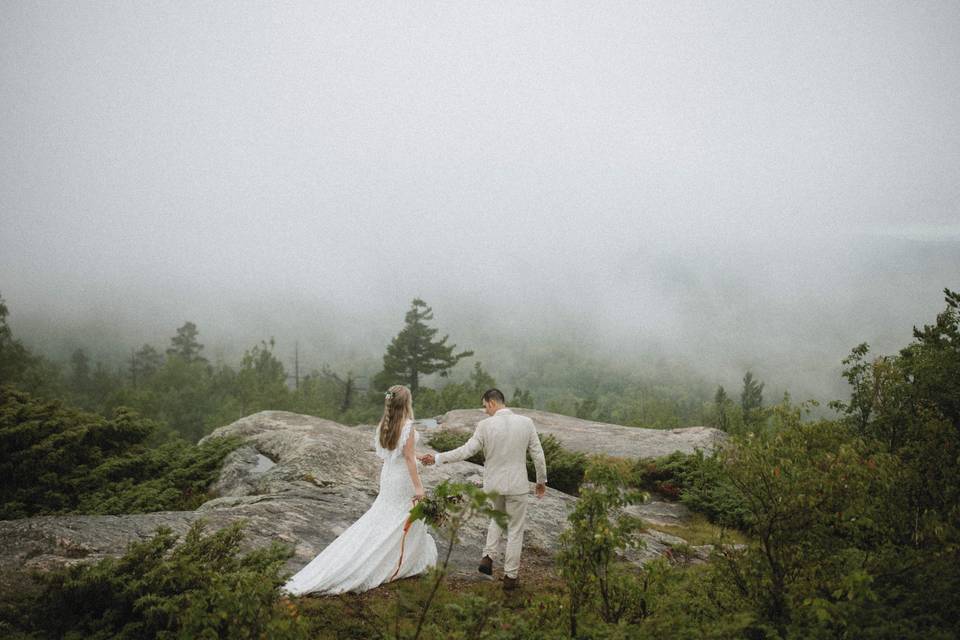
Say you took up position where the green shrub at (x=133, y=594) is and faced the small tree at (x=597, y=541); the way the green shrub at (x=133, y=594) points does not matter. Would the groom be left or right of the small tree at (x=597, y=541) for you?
left

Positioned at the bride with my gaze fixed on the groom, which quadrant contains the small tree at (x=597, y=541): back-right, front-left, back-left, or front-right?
front-right

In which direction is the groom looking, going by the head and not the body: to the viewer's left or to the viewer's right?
to the viewer's left

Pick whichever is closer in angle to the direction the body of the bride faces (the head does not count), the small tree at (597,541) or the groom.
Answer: the groom

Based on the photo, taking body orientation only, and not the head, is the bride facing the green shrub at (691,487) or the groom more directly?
the green shrub

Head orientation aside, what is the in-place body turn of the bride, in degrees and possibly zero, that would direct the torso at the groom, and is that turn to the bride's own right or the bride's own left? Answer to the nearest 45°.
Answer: approximately 45° to the bride's own right

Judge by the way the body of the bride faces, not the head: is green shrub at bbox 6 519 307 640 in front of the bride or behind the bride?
behind

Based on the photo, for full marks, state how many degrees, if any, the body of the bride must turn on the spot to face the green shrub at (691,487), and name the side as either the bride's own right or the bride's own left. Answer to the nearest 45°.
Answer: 0° — they already face it

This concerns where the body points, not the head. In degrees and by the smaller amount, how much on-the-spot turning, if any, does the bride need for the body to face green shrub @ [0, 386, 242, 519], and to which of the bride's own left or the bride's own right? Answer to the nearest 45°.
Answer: approximately 90° to the bride's own left

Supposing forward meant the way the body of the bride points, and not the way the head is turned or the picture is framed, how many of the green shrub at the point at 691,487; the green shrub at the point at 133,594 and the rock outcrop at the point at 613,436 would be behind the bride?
1

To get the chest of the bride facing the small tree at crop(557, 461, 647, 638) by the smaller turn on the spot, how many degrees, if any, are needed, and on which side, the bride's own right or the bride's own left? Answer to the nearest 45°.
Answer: approximately 90° to the bride's own right

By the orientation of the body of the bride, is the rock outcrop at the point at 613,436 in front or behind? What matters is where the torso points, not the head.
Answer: in front

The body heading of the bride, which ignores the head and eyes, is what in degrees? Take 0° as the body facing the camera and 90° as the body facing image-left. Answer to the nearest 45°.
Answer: approximately 225°
